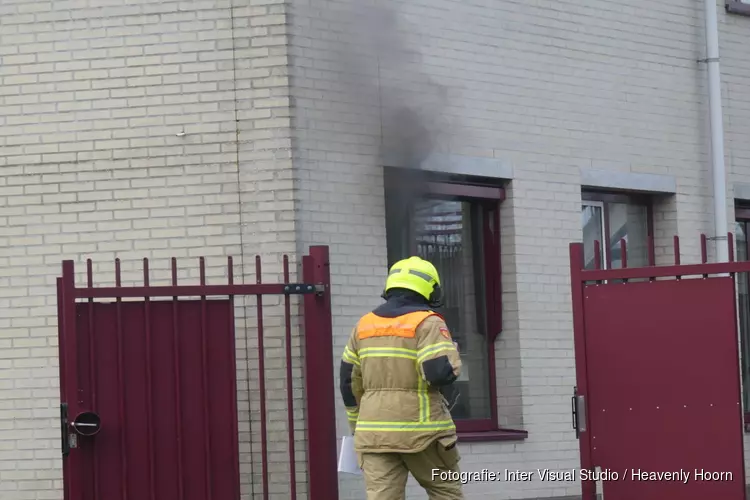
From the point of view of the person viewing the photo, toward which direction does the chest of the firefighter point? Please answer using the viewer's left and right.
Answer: facing away from the viewer and to the right of the viewer

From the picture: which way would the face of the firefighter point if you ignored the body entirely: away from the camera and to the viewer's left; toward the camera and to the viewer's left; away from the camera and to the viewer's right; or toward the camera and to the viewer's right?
away from the camera and to the viewer's right

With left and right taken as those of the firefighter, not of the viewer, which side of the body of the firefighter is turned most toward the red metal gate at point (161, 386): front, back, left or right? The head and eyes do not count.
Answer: left

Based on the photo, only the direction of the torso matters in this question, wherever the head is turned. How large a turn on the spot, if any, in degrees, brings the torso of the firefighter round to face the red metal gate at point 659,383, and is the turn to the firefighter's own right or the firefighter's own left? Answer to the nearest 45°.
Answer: approximately 45° to the firefighter's own right

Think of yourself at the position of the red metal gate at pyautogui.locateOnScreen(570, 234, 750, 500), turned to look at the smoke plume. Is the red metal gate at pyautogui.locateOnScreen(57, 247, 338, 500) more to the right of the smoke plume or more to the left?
left
